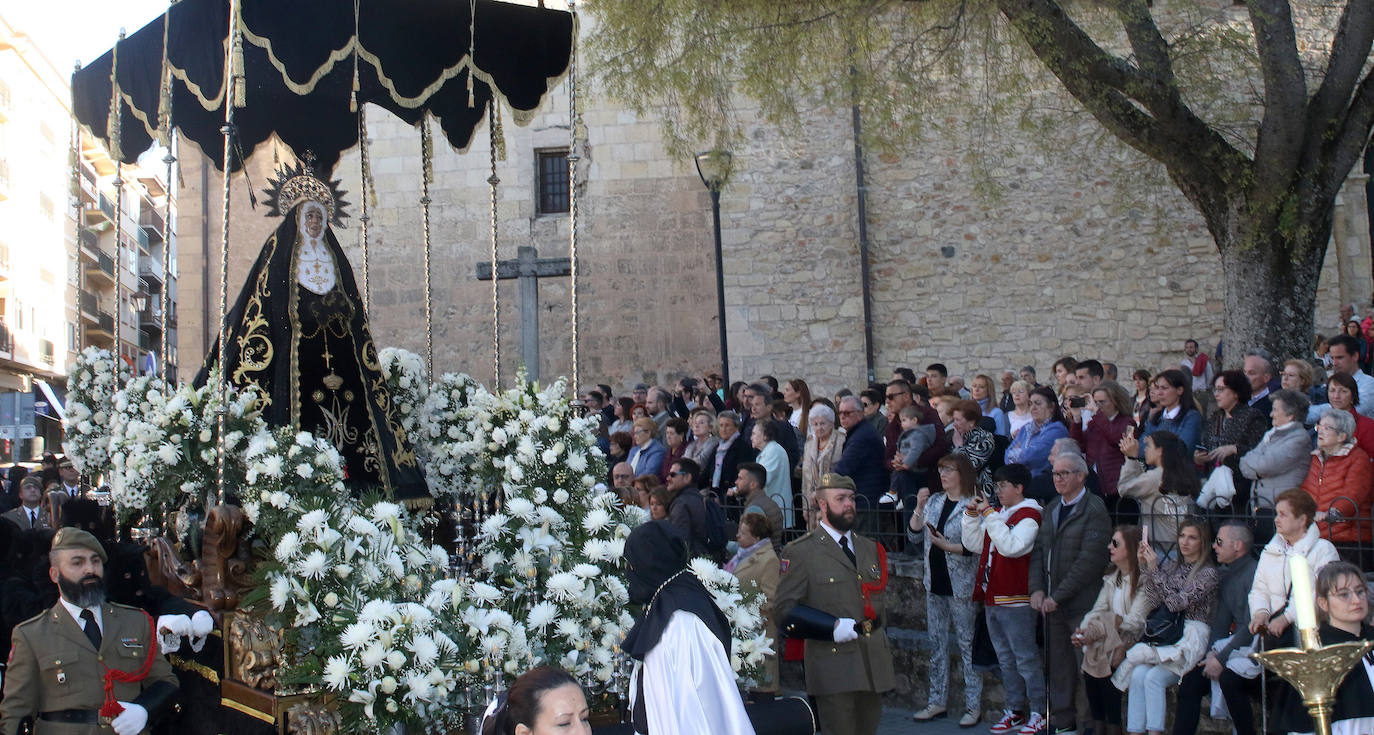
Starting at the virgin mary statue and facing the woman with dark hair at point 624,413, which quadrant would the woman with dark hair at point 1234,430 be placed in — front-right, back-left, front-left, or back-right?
front-right

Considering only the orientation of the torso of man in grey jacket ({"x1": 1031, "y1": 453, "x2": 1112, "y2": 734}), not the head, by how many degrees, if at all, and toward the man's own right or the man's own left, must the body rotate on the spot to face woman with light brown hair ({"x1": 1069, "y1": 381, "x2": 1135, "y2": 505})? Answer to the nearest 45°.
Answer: approximately 135° to the man's own right

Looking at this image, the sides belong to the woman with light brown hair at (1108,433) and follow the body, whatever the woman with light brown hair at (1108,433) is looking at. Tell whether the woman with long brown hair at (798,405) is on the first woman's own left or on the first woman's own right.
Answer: on the first woman's own right

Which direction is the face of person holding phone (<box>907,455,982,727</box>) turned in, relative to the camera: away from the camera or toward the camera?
toward the camera

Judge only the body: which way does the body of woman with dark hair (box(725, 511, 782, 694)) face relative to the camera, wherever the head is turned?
to the viewer's left

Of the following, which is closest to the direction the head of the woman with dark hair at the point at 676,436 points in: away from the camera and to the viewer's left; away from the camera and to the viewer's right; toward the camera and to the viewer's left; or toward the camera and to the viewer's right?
toward the camera and to the viewer's left

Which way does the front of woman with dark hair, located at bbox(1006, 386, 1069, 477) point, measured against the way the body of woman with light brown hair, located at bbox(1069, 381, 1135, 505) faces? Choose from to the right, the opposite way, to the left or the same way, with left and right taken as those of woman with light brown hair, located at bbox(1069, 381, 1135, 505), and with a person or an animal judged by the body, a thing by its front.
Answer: the same way

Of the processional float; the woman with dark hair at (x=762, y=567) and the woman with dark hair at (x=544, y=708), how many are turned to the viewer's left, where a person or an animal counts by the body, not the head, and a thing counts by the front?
1

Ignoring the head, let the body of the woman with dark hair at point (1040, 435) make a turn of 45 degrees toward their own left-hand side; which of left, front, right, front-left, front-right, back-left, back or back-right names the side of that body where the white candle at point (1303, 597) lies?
front

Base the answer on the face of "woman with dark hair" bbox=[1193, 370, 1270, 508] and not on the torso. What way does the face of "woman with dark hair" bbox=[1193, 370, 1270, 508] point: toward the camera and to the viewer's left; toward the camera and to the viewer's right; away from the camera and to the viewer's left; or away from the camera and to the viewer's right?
toward the camera and to the viewer's left

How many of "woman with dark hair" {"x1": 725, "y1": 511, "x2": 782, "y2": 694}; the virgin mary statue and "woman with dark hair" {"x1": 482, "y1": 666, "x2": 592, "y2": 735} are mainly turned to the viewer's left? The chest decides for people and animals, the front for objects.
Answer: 1

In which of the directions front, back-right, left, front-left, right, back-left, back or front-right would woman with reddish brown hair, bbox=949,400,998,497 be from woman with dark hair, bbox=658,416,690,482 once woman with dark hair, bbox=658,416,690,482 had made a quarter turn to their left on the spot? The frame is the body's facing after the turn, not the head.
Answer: front

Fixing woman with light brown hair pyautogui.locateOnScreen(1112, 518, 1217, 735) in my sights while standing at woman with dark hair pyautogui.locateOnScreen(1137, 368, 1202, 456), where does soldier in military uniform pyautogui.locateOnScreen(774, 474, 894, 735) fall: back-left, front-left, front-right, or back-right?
front-right

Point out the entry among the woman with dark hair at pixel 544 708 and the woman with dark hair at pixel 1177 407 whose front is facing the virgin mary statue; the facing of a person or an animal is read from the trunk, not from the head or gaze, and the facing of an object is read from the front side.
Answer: the woman with dark hair at pixel 1177 407

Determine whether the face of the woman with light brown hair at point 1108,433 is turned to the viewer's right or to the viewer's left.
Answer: to the viewer's left

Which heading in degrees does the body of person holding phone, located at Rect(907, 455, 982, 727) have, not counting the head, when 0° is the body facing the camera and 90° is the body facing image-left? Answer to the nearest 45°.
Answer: approximately 45°

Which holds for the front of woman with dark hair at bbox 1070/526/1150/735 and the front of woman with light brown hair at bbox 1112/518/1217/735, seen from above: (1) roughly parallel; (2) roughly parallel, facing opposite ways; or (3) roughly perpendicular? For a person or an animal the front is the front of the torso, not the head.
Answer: roughly parallel

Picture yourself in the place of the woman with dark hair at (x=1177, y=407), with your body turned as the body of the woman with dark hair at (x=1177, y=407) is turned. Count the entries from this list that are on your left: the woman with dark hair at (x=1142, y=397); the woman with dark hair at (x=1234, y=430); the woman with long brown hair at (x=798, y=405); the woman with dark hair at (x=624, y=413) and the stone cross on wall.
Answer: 1

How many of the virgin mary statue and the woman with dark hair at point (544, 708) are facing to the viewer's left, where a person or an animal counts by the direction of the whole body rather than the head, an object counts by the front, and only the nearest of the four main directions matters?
0

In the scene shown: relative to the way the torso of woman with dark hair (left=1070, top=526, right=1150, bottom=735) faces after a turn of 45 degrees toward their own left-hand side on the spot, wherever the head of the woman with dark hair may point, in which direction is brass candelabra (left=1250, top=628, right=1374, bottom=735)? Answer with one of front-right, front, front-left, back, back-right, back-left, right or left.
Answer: front
